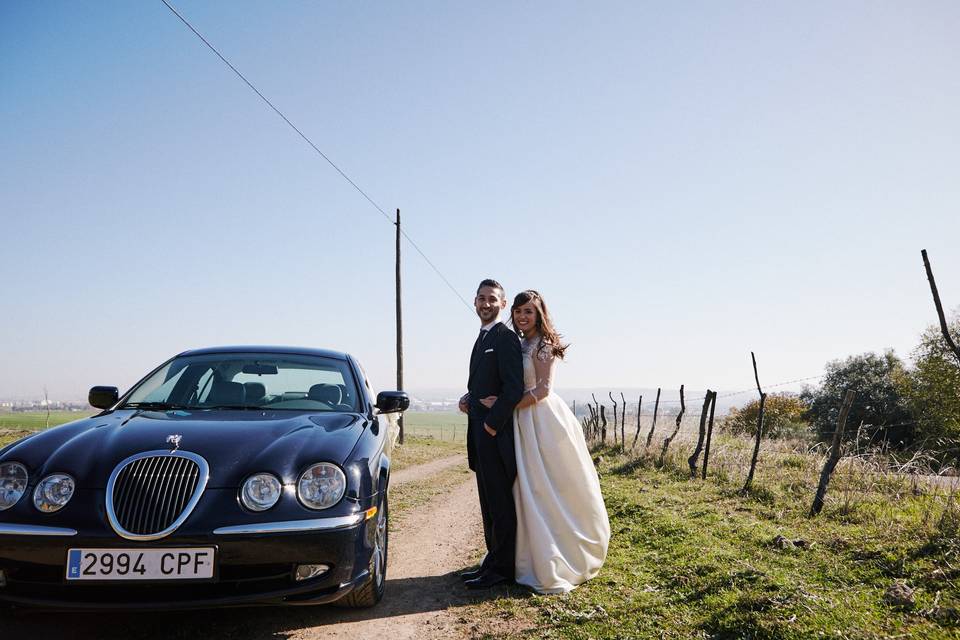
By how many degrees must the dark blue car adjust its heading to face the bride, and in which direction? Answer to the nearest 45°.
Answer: approximately 90° to its left

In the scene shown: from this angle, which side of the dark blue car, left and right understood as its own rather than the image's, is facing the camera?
front

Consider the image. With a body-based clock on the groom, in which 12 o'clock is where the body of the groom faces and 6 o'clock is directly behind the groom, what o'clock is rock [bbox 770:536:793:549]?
The rock is roughly at 7 o'clock from the groom.

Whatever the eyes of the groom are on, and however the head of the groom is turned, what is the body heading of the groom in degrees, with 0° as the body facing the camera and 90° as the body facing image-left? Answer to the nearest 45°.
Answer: approximately 45°

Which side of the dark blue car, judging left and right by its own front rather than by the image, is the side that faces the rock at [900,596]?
left

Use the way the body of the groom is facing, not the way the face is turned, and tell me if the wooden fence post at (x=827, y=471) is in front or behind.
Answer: behind

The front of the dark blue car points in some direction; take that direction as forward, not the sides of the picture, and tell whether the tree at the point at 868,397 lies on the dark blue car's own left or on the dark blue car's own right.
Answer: on the dark blue car's own left
